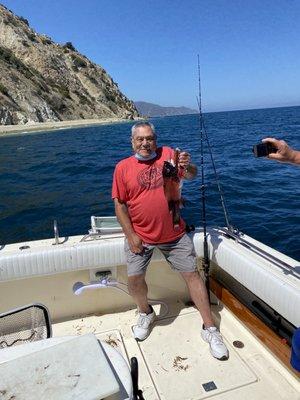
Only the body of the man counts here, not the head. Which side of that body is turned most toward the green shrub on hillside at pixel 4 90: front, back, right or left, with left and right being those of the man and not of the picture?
back

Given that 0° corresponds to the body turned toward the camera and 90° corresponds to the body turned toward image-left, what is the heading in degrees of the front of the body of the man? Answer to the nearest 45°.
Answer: approximately 0°
